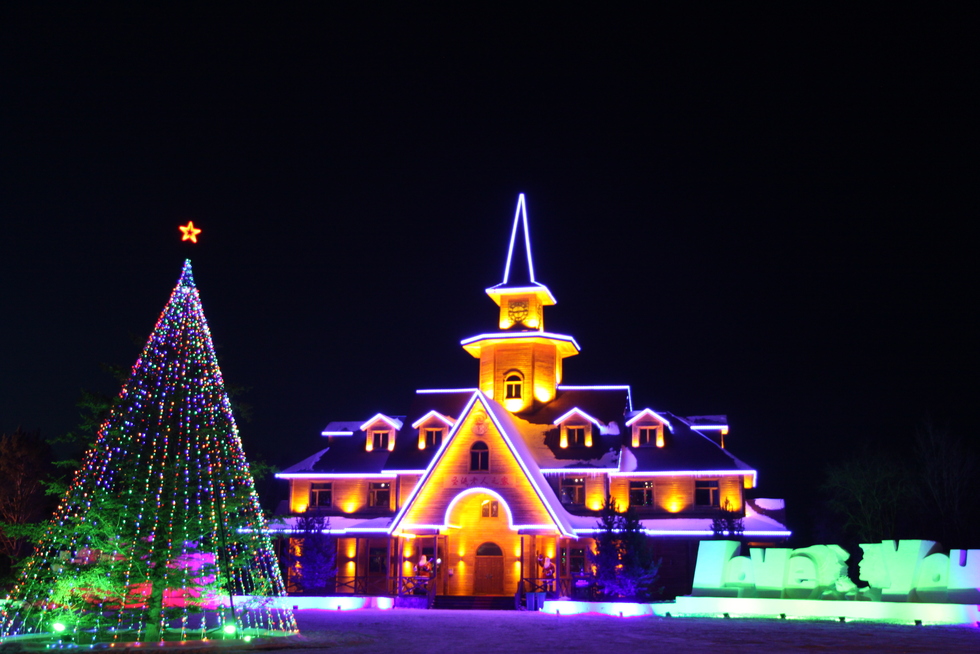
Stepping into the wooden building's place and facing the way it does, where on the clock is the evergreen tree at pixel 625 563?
The evergreen tree is roughly at 11 o'clock from the wooden building.

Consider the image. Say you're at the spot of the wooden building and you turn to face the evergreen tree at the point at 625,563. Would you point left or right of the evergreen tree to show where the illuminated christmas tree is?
right

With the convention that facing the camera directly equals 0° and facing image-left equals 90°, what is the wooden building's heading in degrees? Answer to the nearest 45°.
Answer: approximately 0°
